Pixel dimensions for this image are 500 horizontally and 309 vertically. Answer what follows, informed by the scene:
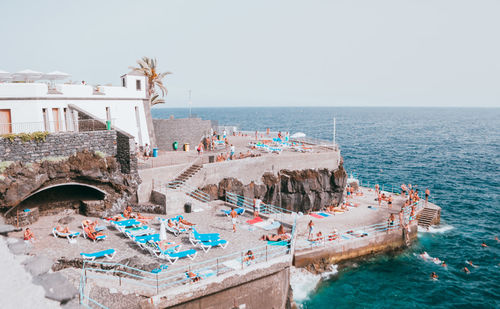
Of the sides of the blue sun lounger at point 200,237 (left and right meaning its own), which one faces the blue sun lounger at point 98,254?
back

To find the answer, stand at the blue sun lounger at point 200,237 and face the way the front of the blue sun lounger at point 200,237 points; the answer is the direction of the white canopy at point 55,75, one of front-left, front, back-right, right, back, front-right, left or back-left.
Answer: back-left

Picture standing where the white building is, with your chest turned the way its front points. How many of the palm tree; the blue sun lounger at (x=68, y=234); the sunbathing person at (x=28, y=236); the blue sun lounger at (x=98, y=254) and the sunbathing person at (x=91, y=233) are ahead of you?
4

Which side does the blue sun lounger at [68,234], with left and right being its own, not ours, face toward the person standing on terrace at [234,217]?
front

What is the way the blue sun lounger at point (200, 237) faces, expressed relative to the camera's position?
facing to the right of the viewer

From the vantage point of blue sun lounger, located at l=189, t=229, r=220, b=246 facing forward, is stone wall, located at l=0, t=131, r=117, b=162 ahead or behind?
behind

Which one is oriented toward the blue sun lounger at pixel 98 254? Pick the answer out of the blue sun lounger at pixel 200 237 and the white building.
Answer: the white building

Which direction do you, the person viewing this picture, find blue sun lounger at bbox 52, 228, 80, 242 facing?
facing to the right of the viewer

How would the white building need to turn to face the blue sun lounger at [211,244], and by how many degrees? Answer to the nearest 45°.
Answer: approximately 45° to its left

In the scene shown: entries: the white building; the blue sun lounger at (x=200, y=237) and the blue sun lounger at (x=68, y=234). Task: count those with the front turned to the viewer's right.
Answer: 2

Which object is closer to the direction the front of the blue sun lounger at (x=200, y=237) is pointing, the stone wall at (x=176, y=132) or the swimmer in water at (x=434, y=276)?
the swimmer in water
